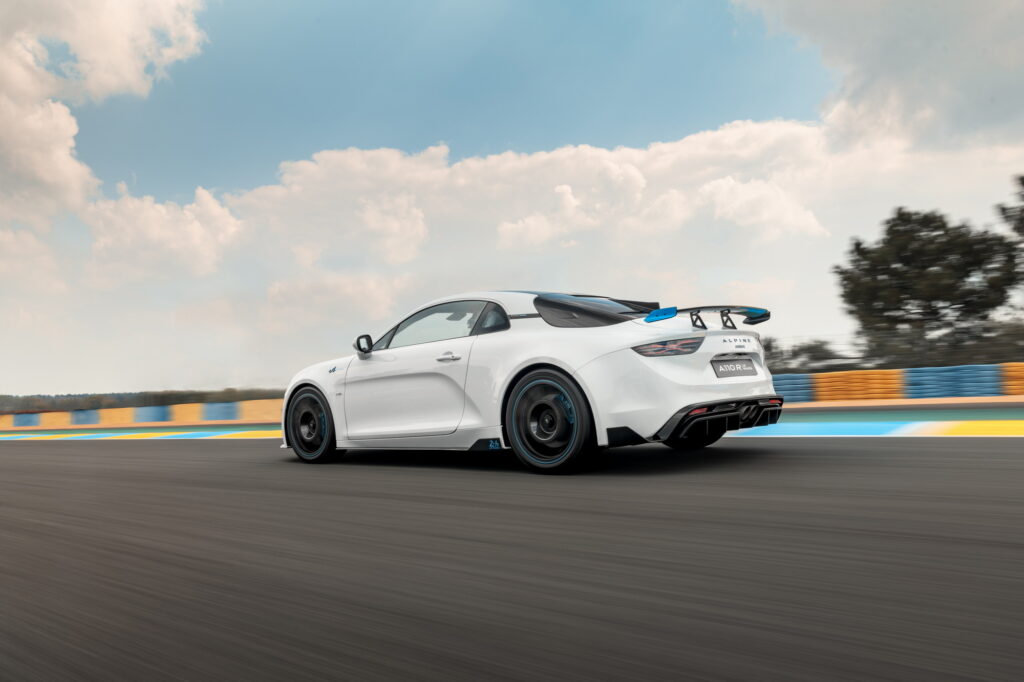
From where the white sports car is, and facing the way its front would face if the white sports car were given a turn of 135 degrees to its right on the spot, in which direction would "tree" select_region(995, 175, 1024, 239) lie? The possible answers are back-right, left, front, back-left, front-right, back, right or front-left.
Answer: front-left

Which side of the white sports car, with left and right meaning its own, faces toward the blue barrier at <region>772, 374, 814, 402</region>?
right

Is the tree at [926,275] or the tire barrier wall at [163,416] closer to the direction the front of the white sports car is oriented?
the tire barrier wall

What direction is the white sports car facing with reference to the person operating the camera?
facing away from the viewer and to the left of the viewer

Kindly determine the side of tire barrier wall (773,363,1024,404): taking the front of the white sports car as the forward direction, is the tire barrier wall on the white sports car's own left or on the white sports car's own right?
on the white sports car's own right

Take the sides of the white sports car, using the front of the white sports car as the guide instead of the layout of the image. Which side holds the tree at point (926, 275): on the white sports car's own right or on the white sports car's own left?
on the white sports car's own right

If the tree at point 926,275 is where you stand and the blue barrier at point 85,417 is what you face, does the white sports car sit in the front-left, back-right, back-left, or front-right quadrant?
front-left

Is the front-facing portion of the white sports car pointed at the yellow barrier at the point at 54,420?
yes

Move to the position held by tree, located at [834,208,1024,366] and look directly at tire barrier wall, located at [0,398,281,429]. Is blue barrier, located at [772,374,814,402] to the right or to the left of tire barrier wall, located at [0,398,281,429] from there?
left

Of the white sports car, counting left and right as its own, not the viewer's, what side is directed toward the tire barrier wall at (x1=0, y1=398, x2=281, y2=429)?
front

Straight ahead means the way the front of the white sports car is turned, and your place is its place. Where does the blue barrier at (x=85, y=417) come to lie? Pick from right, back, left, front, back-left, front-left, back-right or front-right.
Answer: front
